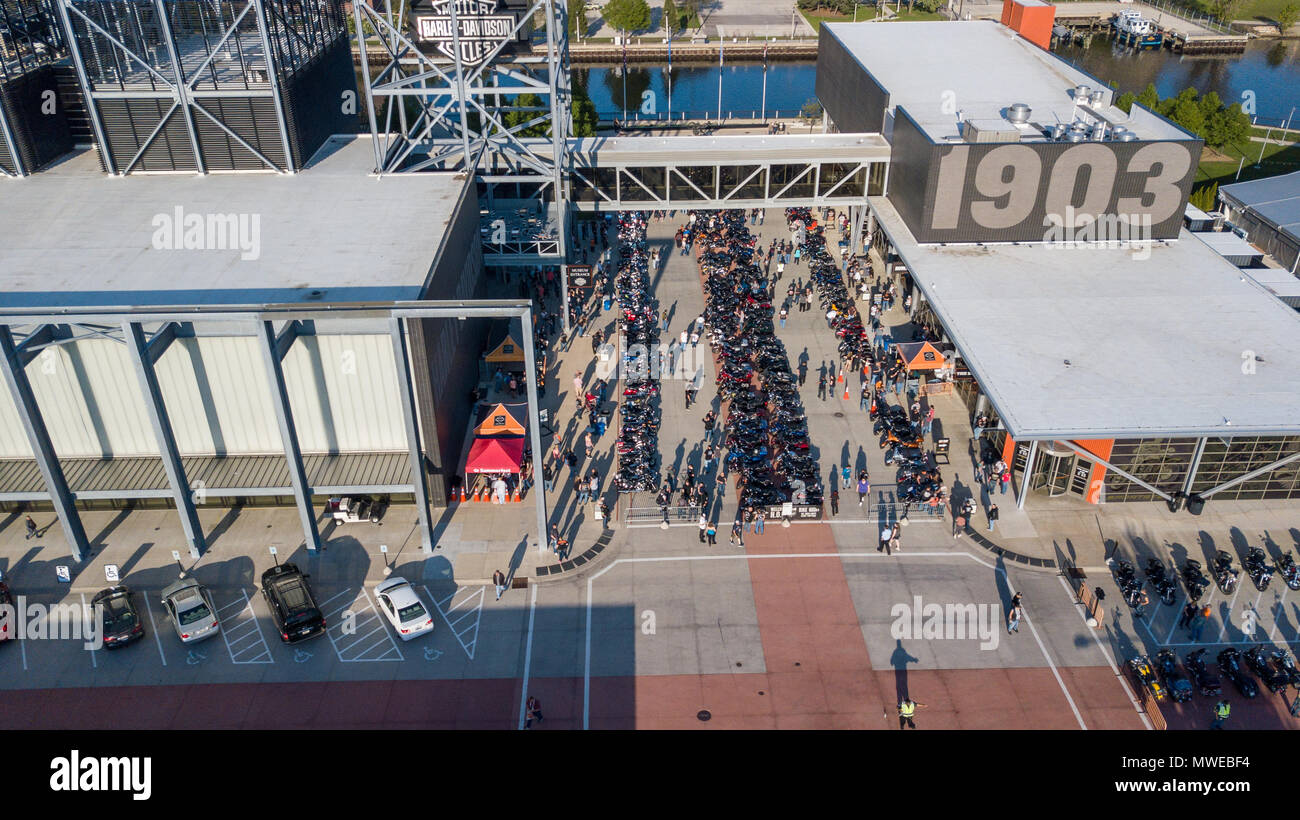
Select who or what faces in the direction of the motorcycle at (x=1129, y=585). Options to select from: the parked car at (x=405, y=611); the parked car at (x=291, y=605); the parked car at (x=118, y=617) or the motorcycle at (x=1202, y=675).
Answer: the motorcycle at (x=1202, y=675)

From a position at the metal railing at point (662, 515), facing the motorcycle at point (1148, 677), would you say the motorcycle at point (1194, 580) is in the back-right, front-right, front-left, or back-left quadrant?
front-left

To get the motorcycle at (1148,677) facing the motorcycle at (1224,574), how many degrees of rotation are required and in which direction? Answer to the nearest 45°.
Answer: approximately 45° to its right

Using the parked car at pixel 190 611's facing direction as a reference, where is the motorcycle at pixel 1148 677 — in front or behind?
behind

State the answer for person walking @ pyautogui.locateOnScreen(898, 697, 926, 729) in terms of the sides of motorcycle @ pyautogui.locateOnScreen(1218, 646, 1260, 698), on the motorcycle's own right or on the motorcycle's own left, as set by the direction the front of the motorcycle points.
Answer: on the motorcycle's own left

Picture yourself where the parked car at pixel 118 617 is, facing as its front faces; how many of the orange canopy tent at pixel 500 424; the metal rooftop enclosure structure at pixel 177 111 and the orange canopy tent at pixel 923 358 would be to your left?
0

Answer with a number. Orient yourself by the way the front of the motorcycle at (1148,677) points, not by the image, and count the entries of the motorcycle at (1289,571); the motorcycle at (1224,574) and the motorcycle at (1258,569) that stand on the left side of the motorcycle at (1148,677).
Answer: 0

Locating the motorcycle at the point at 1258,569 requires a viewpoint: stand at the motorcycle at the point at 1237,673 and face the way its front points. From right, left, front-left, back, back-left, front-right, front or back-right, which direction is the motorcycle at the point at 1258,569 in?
front-right

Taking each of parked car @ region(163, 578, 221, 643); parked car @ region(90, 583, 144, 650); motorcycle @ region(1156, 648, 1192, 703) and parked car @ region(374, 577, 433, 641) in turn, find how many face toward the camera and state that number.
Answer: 0

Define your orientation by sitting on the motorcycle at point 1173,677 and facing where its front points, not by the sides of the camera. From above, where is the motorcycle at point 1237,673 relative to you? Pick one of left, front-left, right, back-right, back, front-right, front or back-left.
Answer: right

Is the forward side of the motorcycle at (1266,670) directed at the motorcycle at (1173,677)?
no

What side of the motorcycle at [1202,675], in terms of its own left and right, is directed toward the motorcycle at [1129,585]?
front

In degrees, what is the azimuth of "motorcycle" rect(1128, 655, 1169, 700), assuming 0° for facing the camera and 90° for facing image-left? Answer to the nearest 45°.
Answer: approximately 135°

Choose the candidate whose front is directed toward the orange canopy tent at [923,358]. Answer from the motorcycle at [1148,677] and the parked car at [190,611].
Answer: the motorcycle

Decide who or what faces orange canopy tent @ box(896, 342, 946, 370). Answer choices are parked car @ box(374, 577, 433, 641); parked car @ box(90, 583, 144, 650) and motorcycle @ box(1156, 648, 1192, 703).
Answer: the motorcycle

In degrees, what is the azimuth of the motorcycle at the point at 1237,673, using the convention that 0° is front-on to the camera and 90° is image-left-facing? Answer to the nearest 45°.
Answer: approximately 135°

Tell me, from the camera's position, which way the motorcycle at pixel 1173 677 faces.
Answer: facing away from the viewer and to the left of the viewer

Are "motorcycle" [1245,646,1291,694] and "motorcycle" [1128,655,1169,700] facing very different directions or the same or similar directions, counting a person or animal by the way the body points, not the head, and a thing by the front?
same or similar directions

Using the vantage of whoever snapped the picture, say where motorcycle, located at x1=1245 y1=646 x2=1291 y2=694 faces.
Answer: facing away from the viewer and to the left of the viewer

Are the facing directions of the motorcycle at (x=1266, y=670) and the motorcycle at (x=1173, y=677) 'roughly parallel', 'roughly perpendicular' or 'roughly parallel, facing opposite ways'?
roughly parallel
